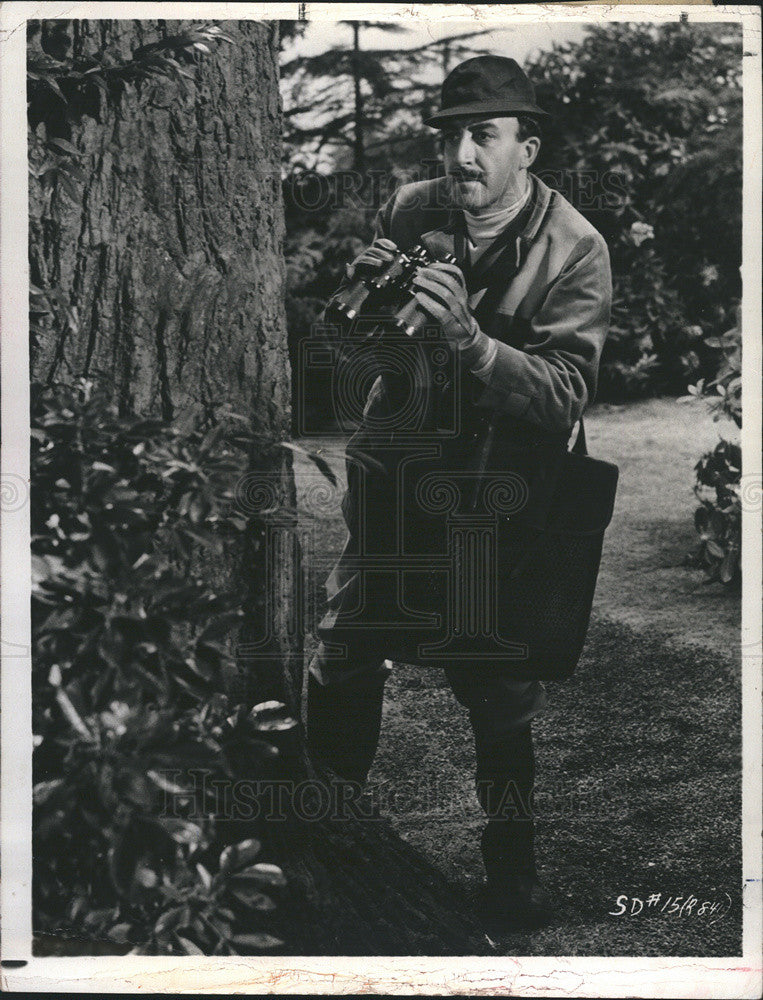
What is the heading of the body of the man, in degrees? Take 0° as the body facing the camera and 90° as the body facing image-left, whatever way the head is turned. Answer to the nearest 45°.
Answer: approximately 45°

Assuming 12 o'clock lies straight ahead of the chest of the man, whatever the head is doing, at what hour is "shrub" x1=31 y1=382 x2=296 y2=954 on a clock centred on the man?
The shrub is roughly at 1 o'clock from the man.
